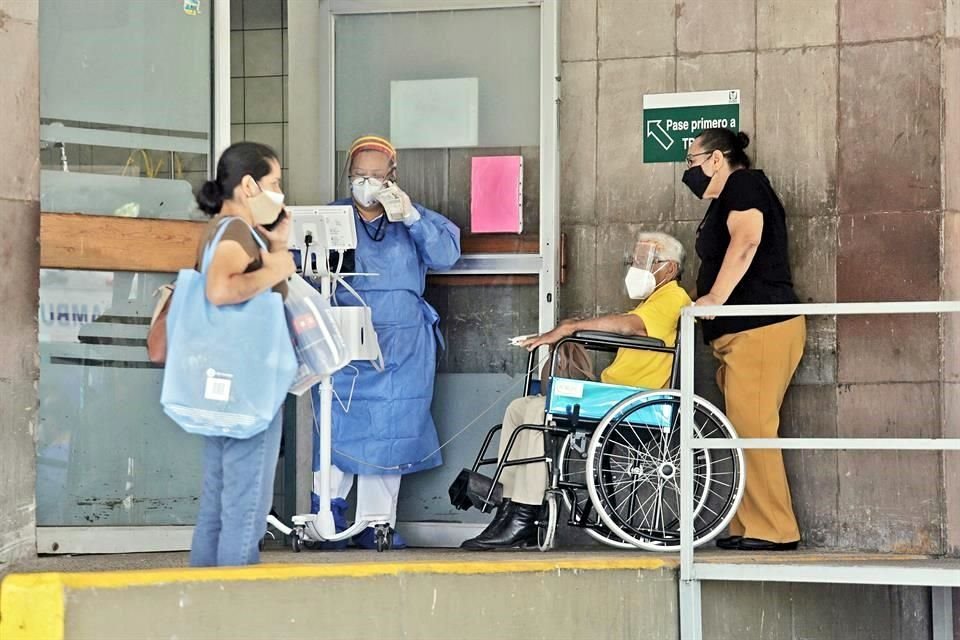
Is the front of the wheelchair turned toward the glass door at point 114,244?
yes

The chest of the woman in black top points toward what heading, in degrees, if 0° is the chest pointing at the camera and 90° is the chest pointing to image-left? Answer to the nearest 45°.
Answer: approximately 90°

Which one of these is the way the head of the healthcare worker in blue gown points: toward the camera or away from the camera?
toward the camera

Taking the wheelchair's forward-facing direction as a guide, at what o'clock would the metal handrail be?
The metal handrail is roughly at 8 o'clock from the wheelchair.

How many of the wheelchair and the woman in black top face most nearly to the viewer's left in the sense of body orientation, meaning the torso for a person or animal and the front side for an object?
2

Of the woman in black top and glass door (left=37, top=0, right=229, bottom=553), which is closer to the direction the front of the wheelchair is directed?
the glass door

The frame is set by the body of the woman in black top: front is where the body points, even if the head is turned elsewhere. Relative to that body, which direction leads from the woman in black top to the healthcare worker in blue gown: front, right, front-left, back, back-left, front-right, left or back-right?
front

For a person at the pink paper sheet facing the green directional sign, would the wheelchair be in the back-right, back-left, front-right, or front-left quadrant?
front-right

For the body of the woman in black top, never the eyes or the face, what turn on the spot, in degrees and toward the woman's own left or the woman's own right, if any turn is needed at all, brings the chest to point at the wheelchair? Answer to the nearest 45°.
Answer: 0° — they already face it

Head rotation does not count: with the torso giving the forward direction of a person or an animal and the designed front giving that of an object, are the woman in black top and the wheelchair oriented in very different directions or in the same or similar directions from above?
same or similar directions

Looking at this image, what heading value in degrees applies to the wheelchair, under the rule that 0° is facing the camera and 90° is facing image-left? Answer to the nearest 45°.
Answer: approximately 90°

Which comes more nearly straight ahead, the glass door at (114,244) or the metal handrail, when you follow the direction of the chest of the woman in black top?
the glass door
